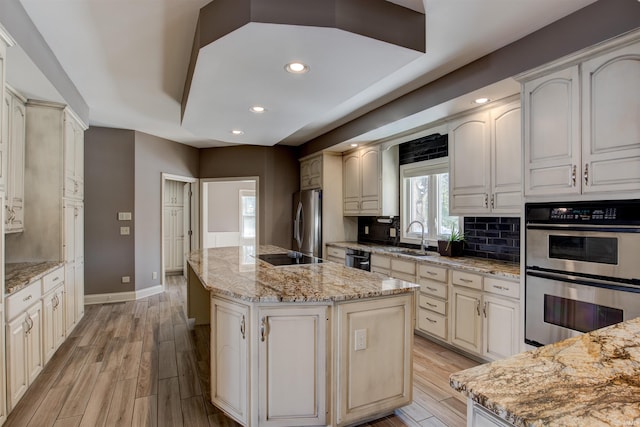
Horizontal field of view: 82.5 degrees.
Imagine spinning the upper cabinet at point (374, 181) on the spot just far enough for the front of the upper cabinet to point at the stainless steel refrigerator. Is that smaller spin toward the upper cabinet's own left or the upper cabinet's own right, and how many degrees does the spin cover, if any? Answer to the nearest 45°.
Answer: approximately 90° to the upper cabinet's own right

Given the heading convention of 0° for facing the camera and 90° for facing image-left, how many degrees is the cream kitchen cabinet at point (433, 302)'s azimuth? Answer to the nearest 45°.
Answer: approximately 45°

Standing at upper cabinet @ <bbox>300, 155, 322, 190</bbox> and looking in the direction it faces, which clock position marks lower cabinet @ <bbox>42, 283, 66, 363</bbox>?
The lower cabinet is roughly at 12 o'clock from the upper cabinet.

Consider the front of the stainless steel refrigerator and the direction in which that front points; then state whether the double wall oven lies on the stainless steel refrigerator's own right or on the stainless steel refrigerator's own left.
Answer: on the stainless steel refrigerator's own left

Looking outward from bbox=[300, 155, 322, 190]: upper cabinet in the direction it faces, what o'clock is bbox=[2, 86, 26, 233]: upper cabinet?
bbox=[2, 86, 26, 233]: upper cabinet is roughly at 12 o'clock from bbox=[300, 155, 322, 190]: upper cabinet.

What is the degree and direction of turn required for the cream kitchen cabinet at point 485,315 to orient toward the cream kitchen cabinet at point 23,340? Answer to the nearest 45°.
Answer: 0° — it already faces it

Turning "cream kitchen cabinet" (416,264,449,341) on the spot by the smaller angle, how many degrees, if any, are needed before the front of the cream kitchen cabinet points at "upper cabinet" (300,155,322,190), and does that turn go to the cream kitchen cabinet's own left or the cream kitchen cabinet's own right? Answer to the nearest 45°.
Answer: approximately 90° to the cream kitchen cabinet's own right

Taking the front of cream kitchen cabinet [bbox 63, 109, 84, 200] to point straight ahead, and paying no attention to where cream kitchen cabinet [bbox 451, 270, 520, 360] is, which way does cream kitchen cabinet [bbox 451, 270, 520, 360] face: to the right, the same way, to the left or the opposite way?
the opposite way

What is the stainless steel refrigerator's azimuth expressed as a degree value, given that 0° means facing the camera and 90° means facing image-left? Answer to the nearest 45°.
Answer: approximately 45°

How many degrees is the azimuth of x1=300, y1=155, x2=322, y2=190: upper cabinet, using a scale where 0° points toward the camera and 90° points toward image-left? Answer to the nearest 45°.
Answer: approximately 45°

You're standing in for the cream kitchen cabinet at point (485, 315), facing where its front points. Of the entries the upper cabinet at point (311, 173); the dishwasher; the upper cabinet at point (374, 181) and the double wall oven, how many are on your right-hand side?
3

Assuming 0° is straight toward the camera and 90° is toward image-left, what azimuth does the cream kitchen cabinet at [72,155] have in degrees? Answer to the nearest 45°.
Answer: approximately 270°

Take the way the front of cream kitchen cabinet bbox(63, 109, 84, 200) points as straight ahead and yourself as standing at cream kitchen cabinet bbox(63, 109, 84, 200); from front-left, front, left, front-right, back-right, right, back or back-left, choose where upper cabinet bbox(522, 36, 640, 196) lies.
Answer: front-right

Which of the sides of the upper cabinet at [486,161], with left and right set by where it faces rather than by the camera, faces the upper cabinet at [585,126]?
left

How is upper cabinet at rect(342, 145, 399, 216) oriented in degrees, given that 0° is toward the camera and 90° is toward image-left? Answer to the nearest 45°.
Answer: approximately 45°
